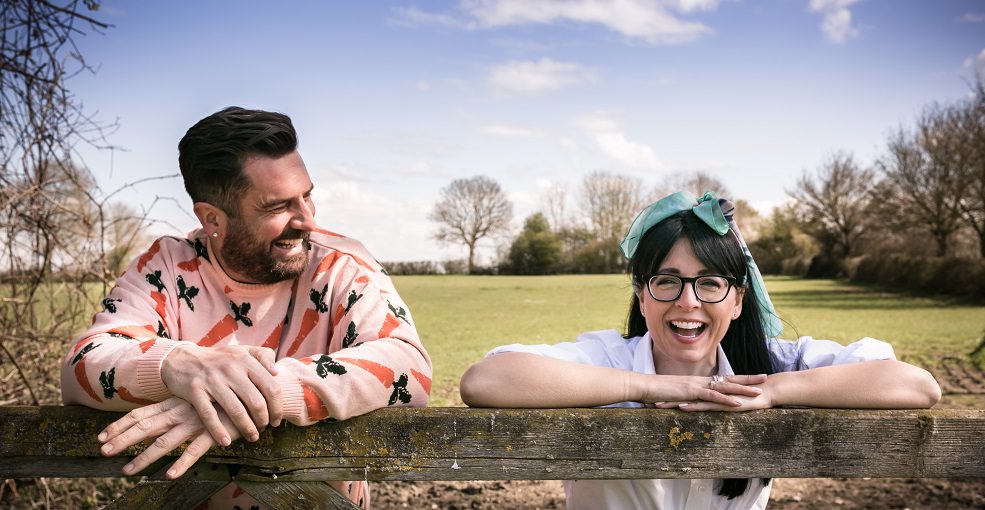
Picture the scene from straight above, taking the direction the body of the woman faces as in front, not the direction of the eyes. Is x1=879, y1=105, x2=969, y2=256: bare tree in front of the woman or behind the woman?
behind

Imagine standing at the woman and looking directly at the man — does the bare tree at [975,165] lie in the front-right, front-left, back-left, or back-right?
back-right

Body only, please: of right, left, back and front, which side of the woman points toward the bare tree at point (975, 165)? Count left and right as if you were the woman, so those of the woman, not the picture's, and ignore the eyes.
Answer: back

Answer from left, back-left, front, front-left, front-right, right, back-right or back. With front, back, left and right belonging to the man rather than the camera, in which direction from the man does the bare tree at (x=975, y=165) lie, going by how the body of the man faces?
back-left

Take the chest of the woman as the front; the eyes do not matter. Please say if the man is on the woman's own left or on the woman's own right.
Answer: on the woman's own right

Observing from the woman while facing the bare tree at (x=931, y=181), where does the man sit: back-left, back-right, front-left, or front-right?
back-left

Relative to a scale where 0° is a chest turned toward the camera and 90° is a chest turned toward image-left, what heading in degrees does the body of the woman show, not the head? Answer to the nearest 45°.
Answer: approximately 0°

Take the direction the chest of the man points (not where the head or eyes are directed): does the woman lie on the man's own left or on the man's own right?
on the man's own left

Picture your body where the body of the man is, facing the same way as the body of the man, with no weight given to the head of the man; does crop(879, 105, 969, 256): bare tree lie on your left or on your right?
on your left

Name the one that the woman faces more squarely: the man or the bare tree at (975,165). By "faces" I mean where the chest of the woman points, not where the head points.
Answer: the man

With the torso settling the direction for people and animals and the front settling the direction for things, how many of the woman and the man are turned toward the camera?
2

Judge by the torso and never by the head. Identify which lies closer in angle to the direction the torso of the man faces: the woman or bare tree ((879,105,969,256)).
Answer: the woman
